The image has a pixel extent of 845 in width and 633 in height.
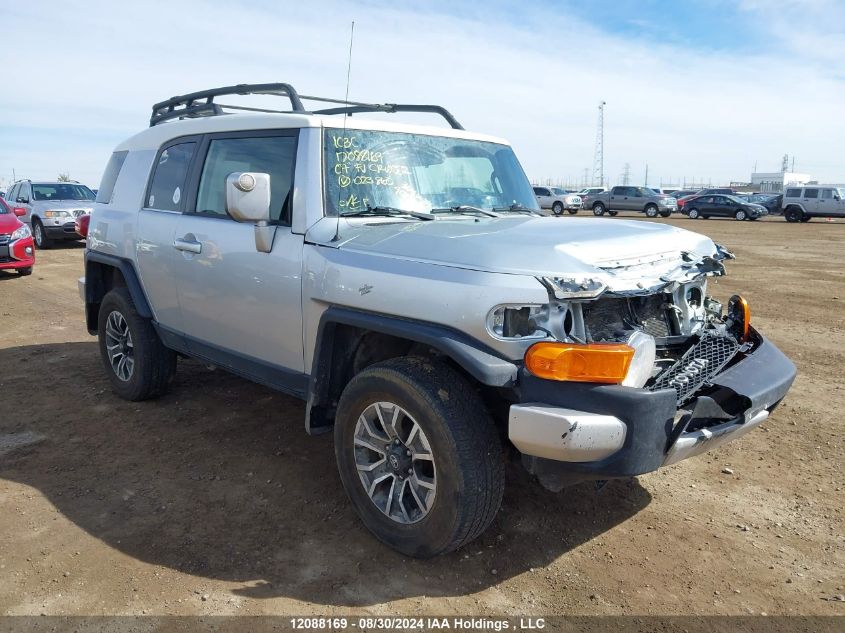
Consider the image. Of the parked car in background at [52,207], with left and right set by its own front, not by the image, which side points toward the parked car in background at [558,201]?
left

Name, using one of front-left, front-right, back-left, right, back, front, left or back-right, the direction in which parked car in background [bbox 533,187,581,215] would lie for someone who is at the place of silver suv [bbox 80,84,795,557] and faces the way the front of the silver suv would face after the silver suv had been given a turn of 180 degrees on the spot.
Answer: front-right

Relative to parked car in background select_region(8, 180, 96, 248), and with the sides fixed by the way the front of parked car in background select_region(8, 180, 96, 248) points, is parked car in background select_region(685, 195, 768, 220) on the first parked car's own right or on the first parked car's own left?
on the first parked car's own left
